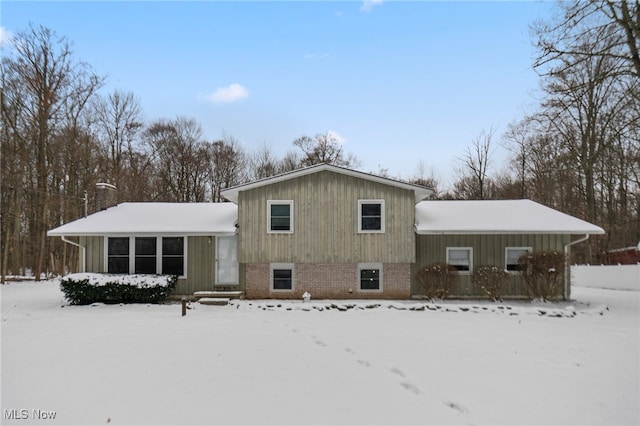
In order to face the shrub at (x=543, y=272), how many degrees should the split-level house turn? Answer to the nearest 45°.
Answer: approximately 90° to its left

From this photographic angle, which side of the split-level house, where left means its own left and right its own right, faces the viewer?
front

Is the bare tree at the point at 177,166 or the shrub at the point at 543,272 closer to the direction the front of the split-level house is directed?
the shrub

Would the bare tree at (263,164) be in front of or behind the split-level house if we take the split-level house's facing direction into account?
behind

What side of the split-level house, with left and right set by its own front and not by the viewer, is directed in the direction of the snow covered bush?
right

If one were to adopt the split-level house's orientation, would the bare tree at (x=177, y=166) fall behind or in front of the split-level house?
behind

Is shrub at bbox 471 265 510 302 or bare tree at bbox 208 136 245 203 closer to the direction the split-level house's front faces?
the shrub

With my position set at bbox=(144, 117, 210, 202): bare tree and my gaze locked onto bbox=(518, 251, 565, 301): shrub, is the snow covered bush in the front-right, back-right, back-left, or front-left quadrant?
front-right

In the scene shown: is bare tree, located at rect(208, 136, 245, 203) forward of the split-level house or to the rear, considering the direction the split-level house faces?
to the rear

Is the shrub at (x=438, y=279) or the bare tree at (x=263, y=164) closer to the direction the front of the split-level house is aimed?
the shrub

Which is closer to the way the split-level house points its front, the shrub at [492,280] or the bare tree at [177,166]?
the shrub

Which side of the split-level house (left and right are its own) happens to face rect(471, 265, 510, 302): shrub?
left
